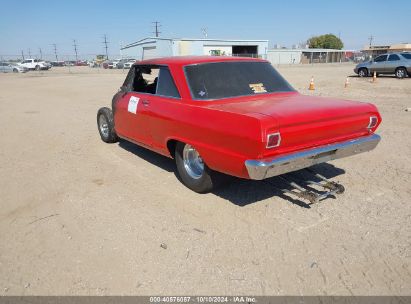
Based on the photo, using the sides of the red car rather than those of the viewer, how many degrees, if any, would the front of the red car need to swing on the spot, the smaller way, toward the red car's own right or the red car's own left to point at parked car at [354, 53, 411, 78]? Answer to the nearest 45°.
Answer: approximately 90° to the red car's own right

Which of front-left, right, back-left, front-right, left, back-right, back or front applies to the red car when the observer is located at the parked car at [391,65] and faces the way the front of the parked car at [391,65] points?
left

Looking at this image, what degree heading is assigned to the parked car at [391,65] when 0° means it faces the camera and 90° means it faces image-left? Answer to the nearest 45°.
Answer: approximately 90°

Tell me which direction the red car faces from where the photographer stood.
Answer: facing away from the viewer and to the left of the viewer

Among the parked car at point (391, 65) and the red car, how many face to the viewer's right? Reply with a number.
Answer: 0
